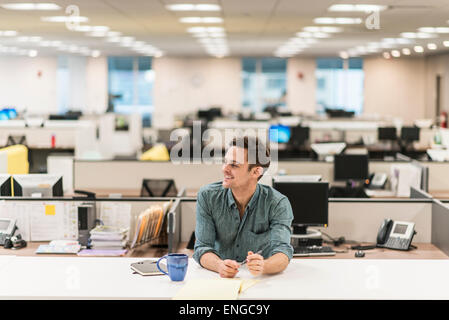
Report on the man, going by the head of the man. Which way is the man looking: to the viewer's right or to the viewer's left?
to the viewer's left

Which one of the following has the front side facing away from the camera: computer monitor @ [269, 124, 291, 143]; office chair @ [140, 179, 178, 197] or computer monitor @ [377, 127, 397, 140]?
the office chair

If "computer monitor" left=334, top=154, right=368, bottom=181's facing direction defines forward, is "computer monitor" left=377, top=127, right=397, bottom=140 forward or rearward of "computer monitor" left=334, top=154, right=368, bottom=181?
rearward

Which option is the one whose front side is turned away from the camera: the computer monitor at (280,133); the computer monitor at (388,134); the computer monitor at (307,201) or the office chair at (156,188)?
the office chair

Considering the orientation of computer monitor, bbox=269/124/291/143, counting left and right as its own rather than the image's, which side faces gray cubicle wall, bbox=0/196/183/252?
front

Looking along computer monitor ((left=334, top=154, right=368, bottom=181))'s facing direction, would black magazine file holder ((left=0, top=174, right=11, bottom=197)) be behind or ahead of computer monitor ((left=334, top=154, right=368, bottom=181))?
ahead

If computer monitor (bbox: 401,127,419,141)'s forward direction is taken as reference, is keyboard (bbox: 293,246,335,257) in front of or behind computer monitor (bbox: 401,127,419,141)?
in front

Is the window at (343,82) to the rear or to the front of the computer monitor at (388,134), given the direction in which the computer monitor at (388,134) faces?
to the rear

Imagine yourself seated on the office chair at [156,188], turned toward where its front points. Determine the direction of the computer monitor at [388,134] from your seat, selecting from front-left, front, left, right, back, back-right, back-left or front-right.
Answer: front-right

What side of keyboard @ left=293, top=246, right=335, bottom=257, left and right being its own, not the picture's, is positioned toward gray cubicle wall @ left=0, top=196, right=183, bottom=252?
right

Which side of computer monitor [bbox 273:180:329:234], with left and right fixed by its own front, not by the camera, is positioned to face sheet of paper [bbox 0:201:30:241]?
right

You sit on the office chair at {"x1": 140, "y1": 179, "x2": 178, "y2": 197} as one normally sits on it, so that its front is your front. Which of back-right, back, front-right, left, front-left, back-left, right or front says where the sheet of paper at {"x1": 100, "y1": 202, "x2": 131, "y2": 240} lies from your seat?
back

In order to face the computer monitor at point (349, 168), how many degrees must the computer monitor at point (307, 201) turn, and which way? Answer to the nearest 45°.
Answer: approximately 180°
